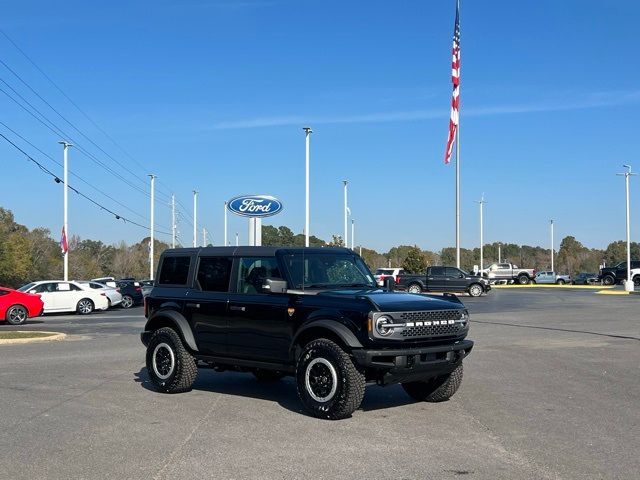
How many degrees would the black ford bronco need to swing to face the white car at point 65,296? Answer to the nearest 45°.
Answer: approximately 180°

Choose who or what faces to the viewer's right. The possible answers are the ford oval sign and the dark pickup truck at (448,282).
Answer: the dark pickup truck

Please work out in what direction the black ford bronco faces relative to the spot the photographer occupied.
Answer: facing the viewer and to the right of the viewer

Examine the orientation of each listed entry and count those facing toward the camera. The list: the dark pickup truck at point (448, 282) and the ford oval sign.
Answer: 1

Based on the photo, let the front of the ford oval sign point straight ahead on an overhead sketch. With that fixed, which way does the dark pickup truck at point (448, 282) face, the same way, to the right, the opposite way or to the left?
to the left

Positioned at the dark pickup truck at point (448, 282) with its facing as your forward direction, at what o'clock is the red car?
The red car is roughly at 4 o'clock from the dark pickup truck.

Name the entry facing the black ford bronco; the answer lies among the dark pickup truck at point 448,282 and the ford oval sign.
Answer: the ford oval sign

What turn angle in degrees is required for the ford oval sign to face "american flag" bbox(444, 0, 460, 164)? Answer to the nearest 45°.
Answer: approximately 135° to its left

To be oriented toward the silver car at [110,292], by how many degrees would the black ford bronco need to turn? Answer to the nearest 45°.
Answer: approximately 135° to its left

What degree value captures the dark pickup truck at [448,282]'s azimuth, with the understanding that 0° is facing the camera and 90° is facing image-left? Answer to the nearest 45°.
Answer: approximately 270°

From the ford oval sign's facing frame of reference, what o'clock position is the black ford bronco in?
The black ford bronco is roughly at 12 o'clock from the ford oval sign.

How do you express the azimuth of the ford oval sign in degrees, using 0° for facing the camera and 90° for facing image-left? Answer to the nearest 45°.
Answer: approximately 0°
